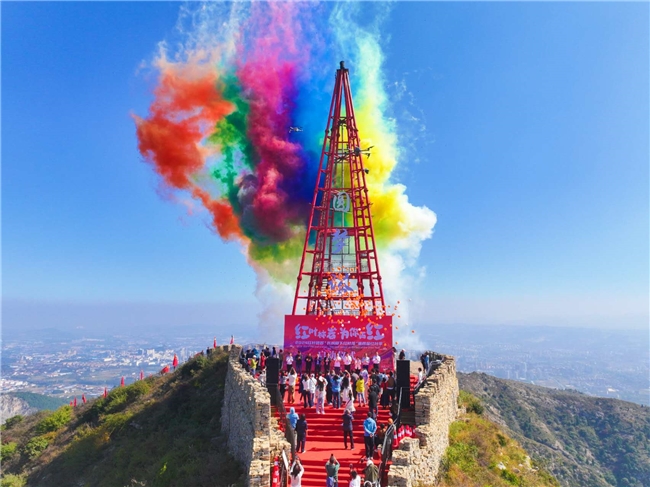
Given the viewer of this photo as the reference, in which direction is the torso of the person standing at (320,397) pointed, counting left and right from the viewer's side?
facing away from the viewer

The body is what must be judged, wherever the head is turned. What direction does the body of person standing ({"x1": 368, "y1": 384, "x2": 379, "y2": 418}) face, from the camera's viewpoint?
away from the camera

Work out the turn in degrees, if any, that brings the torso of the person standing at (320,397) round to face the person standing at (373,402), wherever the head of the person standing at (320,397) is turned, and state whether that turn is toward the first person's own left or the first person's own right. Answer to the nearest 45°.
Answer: approximately 90° to the first person's own right

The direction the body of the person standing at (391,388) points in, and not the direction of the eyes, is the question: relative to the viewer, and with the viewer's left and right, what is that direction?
facing away from the viewer

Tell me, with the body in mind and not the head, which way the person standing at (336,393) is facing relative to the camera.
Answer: away from the camera

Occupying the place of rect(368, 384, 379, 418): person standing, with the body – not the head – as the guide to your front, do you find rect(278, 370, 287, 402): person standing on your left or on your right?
on your left

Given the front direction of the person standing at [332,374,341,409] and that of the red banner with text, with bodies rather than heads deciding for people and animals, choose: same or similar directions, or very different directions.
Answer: very different directions
